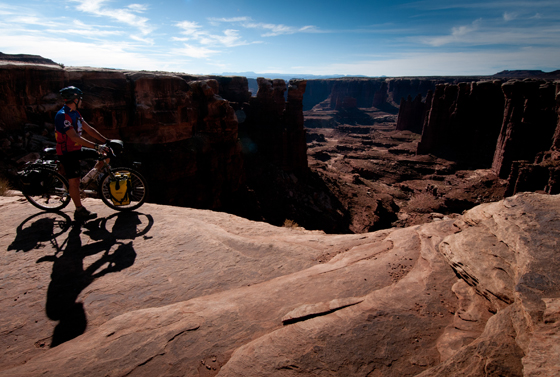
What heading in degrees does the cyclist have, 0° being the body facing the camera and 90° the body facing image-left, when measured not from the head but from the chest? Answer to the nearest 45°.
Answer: approximately 270°

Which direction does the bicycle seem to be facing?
to the viewer's right
